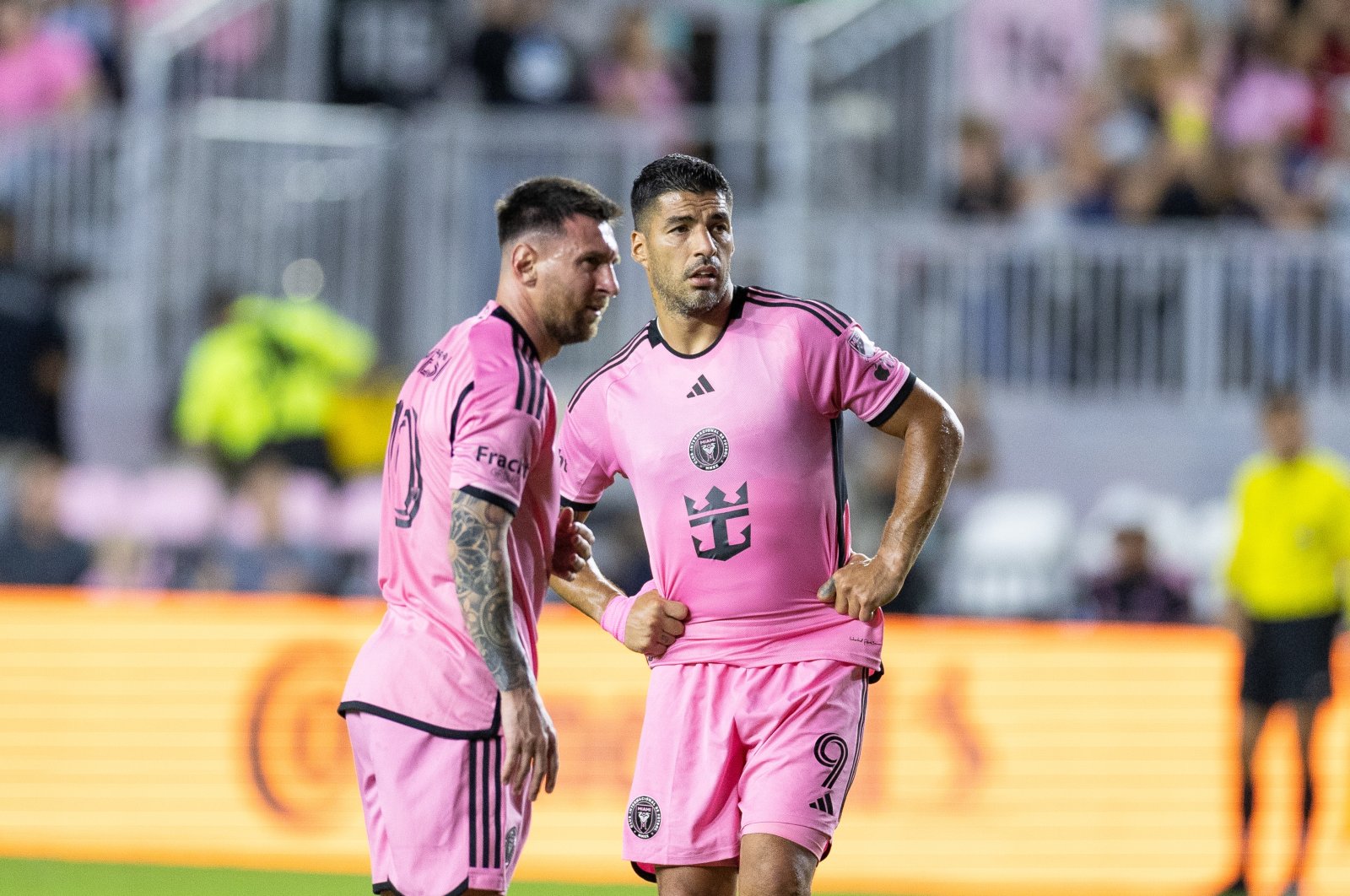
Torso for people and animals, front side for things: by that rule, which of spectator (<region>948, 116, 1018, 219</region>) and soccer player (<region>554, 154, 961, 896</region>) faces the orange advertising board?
the spectator

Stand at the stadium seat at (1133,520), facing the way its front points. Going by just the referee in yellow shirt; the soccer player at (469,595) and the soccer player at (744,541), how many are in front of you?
3

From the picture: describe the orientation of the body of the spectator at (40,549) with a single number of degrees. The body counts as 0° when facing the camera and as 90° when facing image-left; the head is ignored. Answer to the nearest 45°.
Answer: approximately 0°

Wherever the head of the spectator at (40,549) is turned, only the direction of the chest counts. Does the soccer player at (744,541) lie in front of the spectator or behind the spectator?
in front

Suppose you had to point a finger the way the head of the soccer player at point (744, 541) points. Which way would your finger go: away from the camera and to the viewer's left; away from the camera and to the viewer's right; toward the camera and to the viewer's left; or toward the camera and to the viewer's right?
toward the camera and to the viewer's right

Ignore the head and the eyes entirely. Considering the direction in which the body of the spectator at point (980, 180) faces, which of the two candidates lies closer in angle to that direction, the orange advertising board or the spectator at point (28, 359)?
the orange advertising board

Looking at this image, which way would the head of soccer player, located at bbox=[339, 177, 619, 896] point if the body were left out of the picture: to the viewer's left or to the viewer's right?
to the viewer's right
